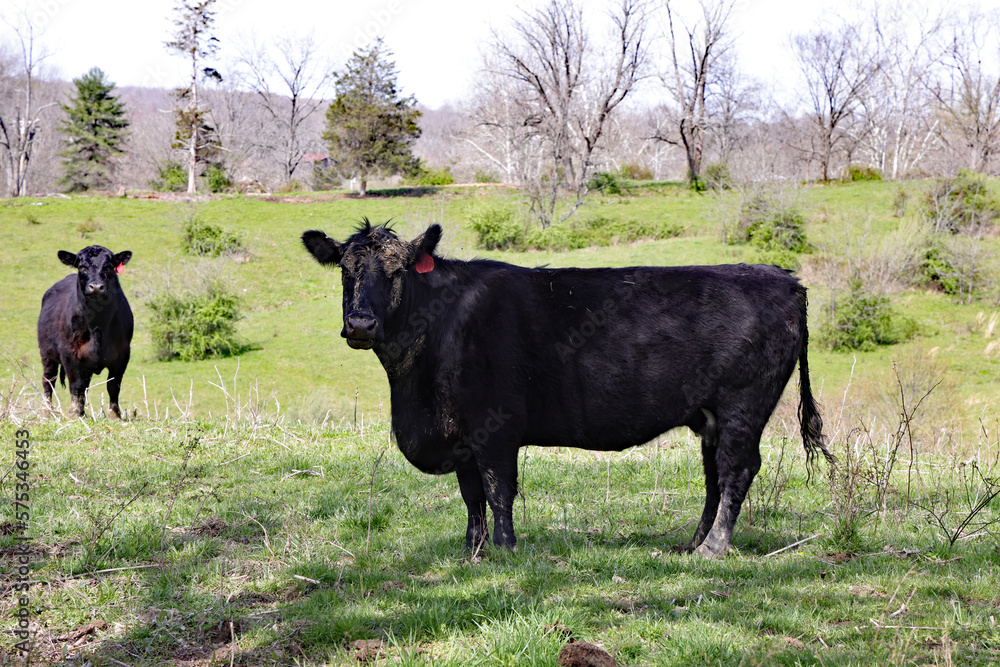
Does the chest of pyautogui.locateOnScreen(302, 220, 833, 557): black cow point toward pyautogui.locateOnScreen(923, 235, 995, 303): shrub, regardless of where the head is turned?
no

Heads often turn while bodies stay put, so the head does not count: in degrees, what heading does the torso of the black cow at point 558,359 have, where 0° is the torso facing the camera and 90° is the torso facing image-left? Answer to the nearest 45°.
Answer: approximately 90°

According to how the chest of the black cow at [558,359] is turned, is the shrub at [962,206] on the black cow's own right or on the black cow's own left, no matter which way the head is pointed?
on the black cow's own right

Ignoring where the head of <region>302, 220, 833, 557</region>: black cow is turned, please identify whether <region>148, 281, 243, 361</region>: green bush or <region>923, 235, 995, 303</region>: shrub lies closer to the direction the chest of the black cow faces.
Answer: the green bush

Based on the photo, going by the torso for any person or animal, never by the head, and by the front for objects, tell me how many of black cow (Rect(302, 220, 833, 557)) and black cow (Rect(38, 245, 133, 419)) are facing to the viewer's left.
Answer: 1

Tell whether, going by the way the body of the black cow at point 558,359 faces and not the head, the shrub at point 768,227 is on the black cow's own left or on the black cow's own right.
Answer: on the black cow's own right

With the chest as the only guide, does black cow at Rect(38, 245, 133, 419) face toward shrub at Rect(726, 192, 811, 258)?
no

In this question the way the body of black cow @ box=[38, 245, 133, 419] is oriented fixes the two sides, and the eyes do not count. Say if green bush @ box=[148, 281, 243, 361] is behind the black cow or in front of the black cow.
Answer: behind

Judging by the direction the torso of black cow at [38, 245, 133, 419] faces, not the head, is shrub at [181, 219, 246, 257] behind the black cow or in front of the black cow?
behind

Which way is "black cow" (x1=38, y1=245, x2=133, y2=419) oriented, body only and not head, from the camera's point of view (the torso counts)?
toward the camera

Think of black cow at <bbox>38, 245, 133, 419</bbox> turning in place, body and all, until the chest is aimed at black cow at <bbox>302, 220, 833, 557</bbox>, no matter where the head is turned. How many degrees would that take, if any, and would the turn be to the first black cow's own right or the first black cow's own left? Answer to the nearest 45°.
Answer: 0° — it already faces it

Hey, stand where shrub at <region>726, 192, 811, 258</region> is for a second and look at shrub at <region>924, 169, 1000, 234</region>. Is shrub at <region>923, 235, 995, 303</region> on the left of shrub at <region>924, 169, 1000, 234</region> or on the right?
right

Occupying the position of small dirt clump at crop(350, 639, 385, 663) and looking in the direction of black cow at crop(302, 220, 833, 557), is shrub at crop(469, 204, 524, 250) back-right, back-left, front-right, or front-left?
front-left

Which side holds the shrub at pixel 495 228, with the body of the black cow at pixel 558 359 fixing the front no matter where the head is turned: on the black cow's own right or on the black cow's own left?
on the black cow's own right
